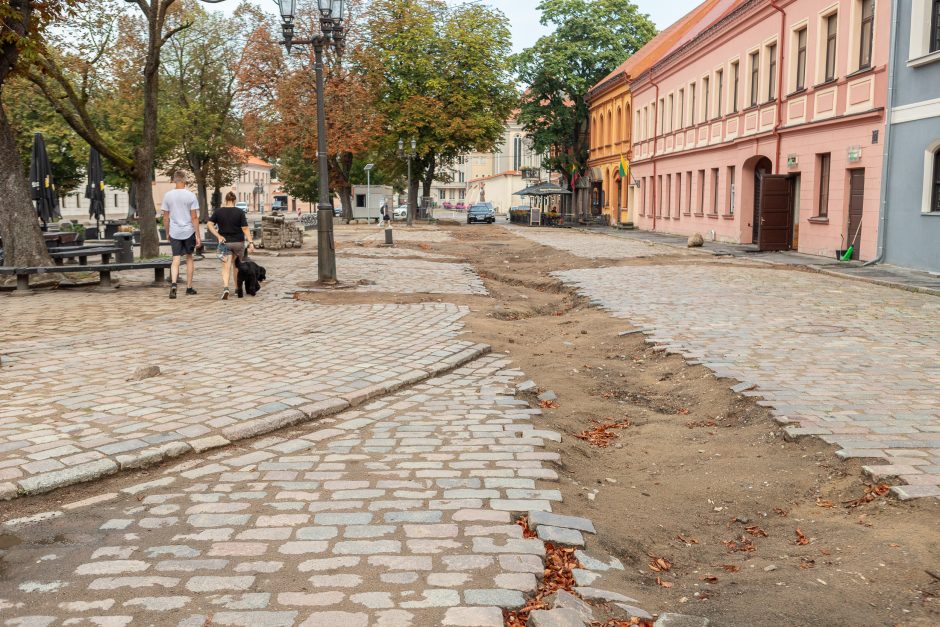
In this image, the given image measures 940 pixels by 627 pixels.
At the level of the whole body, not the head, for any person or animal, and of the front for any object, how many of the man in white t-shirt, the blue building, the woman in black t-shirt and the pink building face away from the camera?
2

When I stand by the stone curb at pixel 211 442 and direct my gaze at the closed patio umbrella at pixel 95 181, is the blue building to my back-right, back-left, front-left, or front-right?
front-right

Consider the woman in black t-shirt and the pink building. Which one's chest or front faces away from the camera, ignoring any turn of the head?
the woman in black t-shirt

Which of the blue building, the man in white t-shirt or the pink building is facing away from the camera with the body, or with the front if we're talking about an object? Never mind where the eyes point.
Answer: the man in white t-shirt

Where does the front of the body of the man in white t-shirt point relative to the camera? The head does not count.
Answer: away from the camera

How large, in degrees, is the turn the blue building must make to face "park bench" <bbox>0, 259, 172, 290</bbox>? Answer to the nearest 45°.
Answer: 0° — it already faces it

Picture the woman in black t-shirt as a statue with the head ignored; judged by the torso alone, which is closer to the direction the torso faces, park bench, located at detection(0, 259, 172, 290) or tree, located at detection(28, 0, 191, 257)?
the tree

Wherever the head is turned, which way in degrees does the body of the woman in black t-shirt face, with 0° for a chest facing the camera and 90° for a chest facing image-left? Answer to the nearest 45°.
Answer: approximately 180°

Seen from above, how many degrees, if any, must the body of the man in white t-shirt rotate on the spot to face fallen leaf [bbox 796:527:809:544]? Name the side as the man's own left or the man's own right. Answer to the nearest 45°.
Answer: approximately 180°

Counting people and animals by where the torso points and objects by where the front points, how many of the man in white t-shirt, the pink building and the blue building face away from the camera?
1

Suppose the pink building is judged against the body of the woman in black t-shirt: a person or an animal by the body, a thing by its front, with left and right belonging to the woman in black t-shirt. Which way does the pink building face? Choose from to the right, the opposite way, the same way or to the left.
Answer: to the left

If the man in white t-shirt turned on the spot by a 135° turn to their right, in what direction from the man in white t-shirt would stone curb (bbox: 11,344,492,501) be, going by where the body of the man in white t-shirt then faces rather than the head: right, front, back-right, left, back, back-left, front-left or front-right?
front-right

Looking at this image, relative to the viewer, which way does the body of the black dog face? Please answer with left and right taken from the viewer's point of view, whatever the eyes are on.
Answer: facing away from the viewer and to the right of the viewer

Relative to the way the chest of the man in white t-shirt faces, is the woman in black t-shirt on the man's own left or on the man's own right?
on the man's own right

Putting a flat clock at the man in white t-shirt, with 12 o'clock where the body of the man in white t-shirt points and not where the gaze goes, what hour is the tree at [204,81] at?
The tree is roughly at 12 o'clock from the man in white t-shirt.

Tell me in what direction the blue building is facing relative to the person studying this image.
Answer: facing the viewer and to the left of the viewer
